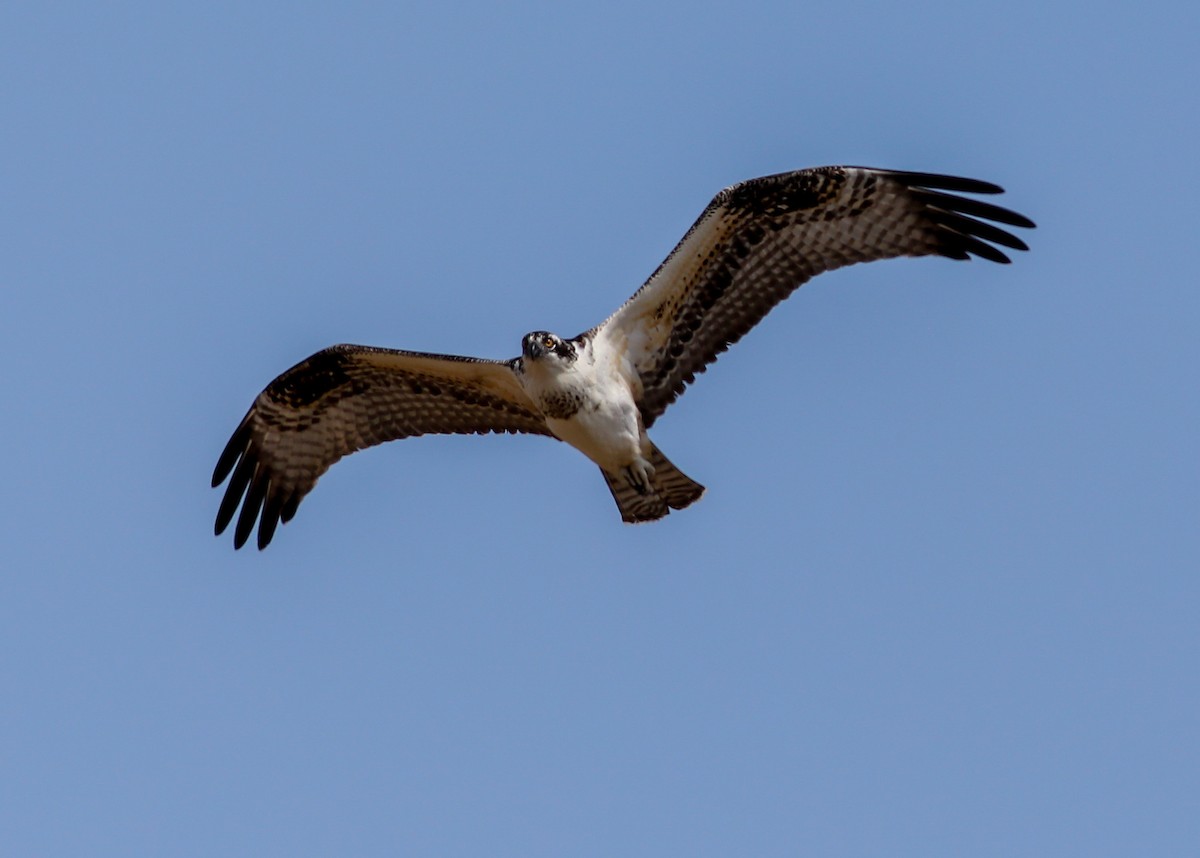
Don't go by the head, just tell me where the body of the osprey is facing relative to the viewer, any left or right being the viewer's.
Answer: facing the viewer and to the left of the viewer
